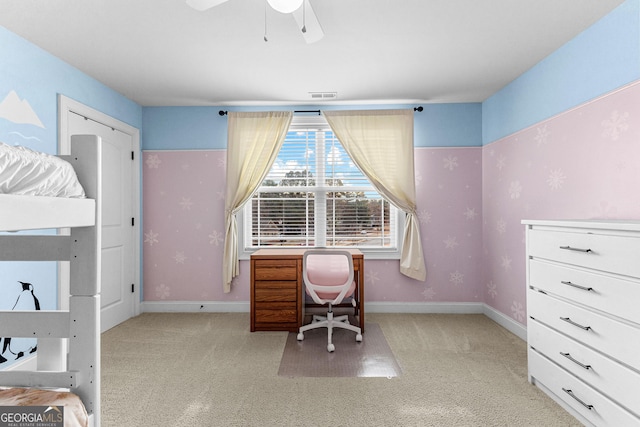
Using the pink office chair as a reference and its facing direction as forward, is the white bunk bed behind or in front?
behind

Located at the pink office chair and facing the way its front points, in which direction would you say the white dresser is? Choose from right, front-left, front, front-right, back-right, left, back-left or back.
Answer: back-right

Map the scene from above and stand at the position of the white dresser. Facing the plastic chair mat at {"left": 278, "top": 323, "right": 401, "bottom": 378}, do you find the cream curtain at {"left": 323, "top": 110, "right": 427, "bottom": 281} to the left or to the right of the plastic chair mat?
right

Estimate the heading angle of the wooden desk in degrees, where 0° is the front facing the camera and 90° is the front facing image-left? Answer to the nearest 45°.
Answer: approximately 0°

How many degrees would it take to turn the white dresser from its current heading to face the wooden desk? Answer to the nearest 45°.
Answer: approximately 45° to its right

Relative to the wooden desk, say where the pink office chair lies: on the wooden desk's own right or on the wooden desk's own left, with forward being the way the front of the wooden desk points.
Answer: on the wooden desk's own left

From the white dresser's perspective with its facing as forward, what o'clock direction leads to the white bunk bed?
The white bunk bed is roughly at 12 o'clock from the white dresser.

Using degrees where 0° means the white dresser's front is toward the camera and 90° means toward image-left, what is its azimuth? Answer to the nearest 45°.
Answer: approximately 45°

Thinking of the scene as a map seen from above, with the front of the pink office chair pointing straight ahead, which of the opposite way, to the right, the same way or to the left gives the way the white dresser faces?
to the left

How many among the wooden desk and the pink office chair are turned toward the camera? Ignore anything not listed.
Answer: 1

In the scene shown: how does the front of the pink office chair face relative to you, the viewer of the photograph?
facing away from the viewer
